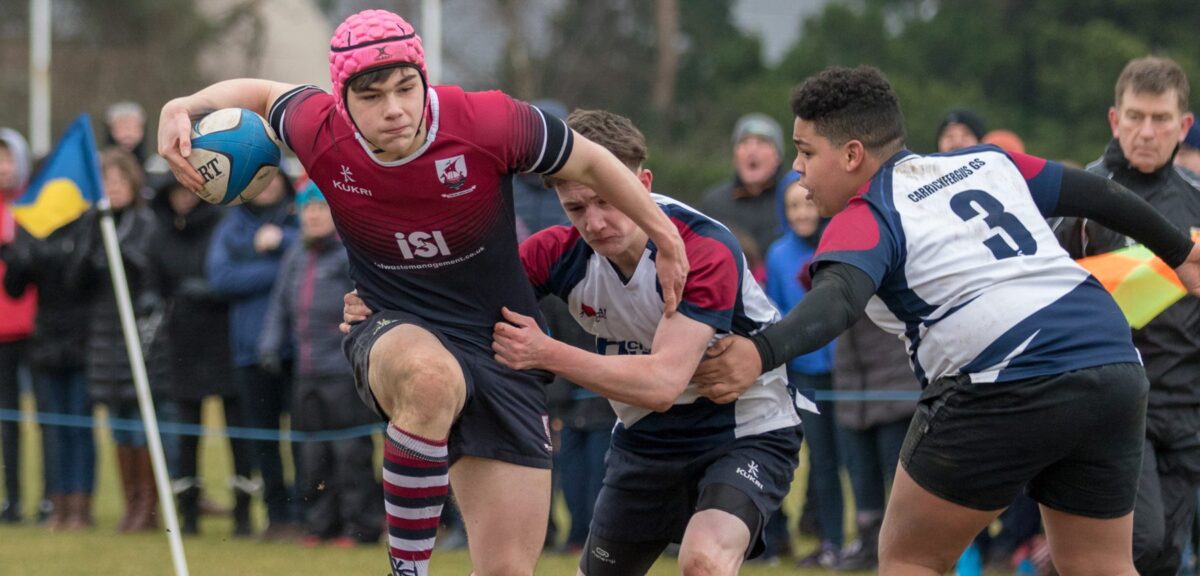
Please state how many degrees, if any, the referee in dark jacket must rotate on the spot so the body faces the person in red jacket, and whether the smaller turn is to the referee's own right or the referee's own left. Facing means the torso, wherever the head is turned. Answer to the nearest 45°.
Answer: approximately 45° to the referee's own right

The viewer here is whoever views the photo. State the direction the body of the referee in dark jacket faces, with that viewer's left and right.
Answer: facing the viewer and to the left of the viewer

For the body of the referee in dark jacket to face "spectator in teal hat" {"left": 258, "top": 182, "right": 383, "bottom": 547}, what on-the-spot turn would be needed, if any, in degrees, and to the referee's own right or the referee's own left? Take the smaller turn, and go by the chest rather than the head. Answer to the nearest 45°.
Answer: approximately 45° to the referee's own right

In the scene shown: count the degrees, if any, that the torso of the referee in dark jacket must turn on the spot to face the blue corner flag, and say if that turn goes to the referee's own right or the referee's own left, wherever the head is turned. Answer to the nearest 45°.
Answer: approximately 45° to the referee's own right

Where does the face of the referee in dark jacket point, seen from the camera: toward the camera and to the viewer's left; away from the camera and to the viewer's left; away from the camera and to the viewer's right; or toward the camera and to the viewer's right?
toward the camera and to the viewer's left
